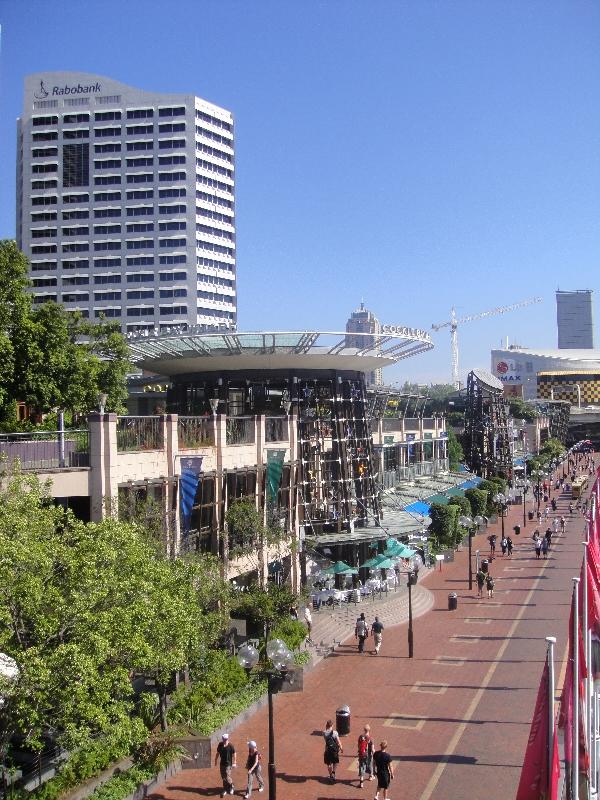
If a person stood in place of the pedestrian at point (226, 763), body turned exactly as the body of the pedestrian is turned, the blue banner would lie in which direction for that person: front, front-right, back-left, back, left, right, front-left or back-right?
back

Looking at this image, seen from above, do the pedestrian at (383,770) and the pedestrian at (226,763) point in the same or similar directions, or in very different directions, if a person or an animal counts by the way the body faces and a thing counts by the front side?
very different directions

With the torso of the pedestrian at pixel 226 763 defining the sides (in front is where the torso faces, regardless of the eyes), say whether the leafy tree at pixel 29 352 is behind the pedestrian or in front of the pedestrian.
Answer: behind

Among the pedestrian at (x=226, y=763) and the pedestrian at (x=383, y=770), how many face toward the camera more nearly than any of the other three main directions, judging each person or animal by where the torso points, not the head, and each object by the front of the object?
1

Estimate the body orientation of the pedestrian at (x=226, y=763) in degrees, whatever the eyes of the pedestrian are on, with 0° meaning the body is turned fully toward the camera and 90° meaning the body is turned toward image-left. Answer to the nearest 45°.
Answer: approximately 0°

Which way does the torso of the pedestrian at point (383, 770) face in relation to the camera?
away from the camera

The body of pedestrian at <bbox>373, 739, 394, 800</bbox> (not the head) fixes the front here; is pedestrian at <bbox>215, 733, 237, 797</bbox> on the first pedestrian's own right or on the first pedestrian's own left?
on the first pedestrian's own left
